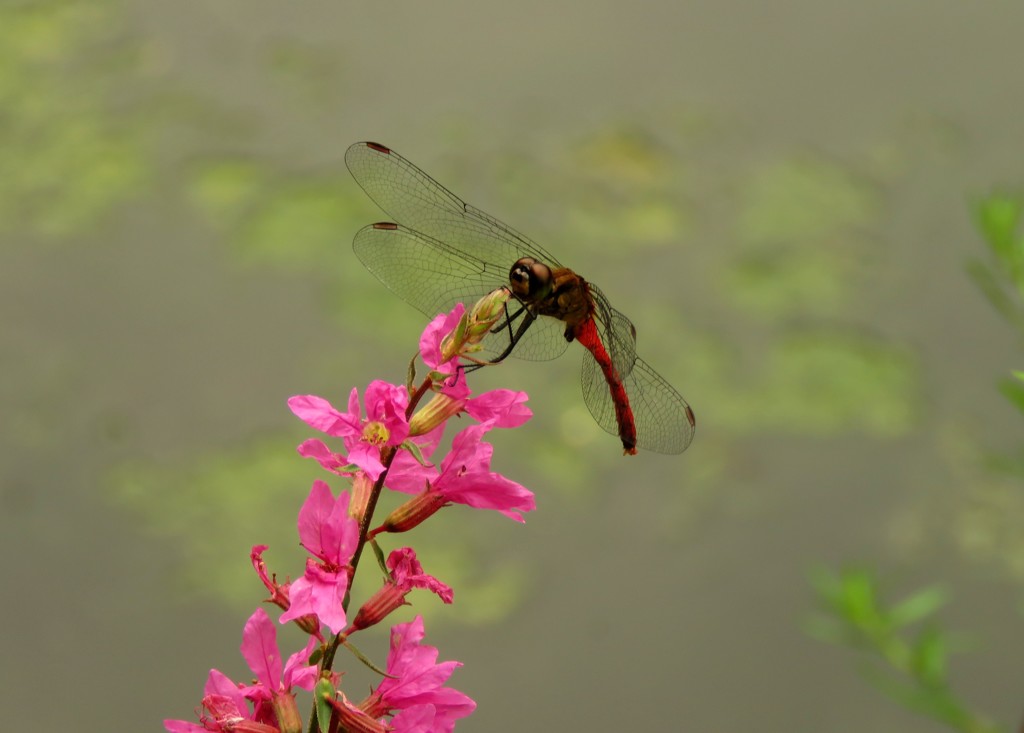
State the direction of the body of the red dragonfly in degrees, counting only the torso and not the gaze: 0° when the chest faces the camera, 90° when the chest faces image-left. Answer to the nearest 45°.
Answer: approximately 45°
